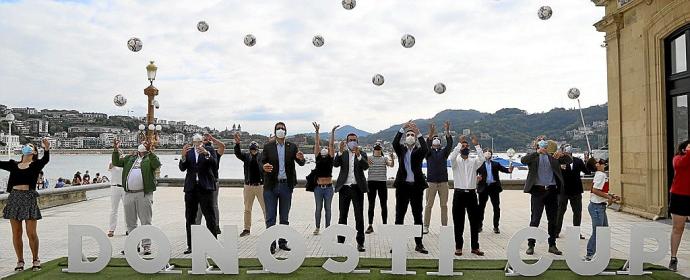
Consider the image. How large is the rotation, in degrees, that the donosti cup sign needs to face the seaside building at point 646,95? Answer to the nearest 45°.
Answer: approximately 135° to its left

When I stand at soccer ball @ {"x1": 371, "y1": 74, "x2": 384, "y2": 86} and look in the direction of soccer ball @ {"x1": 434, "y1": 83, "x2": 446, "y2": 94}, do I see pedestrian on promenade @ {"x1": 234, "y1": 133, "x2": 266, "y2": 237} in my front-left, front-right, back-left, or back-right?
back-right

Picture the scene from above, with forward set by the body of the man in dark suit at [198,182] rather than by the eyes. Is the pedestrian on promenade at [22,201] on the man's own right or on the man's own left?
on the man's own right

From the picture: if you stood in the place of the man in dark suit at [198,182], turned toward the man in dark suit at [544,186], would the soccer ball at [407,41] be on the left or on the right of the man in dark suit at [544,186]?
left

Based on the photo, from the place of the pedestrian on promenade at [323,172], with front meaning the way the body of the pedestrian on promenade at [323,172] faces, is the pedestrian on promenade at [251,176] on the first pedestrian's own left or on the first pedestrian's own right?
on the first pedestrian's own right

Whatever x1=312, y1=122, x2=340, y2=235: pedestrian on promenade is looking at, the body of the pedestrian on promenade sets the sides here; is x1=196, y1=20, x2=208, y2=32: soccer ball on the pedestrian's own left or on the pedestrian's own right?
on the pedestrian's own right

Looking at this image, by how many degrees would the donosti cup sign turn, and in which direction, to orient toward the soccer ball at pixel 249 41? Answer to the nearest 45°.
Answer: approximately 135° to its right

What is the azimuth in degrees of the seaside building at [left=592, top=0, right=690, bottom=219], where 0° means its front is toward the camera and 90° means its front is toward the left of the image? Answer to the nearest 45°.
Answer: approximately 45°

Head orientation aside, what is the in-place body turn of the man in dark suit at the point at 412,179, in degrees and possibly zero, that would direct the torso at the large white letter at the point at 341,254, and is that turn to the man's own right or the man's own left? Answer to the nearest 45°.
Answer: approximately 45° to the man's own right
